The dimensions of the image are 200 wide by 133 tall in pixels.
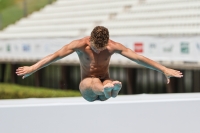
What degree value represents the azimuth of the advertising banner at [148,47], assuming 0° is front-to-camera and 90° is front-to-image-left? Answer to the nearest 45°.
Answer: approximately 0°
